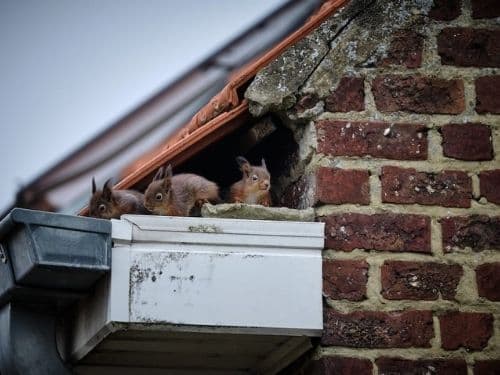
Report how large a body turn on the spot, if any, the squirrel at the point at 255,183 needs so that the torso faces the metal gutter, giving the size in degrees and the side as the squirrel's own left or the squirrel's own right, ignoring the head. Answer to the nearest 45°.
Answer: approximately 90° to the squirrel's own right

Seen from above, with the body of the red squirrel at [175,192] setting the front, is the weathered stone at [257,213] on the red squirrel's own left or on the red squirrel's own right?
on the red squirrel's own left

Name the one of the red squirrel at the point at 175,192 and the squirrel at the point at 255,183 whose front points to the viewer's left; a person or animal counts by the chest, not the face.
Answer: the red squirrel

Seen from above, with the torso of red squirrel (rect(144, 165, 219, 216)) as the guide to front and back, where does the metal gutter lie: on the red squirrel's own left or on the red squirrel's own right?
on the red squirrel's own left

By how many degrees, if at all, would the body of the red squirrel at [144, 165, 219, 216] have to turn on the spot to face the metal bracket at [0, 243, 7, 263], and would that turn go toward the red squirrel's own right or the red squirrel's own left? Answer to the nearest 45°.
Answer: approximately 45° to the red squirrel's own left

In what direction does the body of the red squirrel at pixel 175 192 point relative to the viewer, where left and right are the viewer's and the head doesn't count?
facing to the left of the viewer

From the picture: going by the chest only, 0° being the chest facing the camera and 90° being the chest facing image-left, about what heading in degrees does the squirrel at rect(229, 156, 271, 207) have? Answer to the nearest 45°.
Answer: approximately 315°
